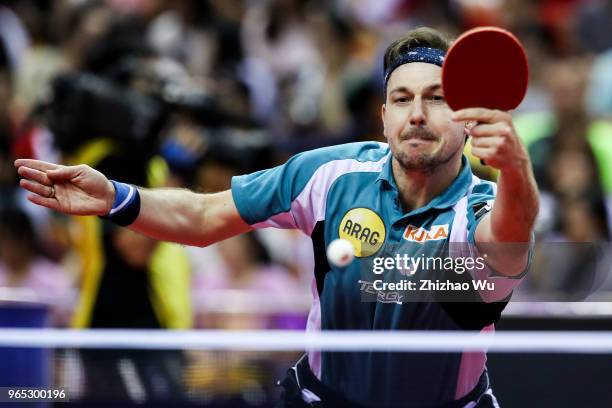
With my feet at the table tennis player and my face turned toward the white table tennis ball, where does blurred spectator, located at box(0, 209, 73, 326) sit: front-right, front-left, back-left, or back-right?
back-right

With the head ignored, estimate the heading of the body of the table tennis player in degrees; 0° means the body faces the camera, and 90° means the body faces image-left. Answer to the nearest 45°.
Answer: approximately 0°

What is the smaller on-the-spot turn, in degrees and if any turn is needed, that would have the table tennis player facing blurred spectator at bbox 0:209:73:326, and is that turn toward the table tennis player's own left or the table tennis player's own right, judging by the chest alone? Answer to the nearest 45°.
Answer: approximately 135° to the table tennis player's own right
